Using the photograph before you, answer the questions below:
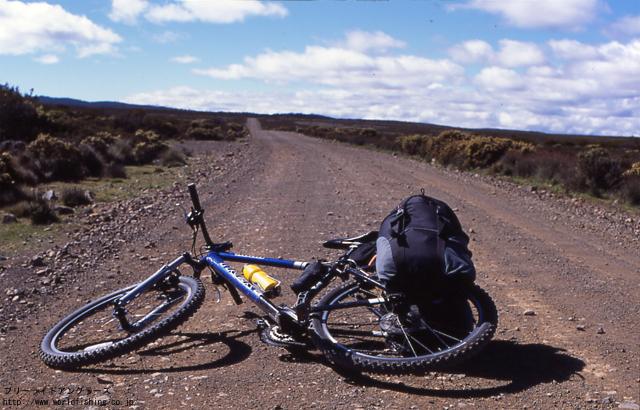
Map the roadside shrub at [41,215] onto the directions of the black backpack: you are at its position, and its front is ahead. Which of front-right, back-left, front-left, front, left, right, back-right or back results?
back-right

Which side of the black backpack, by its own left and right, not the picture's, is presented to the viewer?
front

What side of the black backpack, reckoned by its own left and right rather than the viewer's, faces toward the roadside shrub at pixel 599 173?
back

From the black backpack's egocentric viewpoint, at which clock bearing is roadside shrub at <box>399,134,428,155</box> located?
The roadside shrub is roughly at 6 o'clock from the black backpack.

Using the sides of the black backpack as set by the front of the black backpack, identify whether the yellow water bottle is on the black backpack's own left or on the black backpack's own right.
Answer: on the black backpack's own right

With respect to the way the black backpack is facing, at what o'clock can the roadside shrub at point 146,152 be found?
The roadside shrub is roughly at 5 o'clock from the black backpack.

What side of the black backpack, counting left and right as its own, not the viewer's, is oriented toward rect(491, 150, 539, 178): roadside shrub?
back

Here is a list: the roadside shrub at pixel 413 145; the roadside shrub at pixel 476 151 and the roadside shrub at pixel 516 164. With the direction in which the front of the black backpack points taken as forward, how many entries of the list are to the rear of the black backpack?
3

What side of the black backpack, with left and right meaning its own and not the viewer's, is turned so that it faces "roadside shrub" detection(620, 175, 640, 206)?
back

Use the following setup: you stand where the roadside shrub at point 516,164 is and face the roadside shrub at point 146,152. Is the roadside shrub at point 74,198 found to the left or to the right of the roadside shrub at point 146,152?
left
